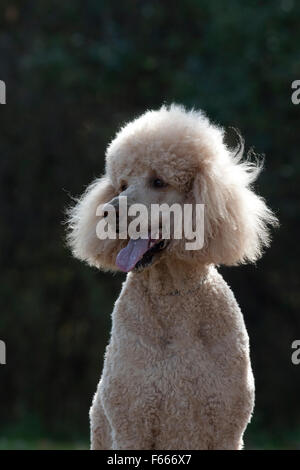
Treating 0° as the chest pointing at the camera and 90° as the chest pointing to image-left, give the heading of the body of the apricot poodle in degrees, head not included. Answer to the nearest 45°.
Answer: approximately 0°
